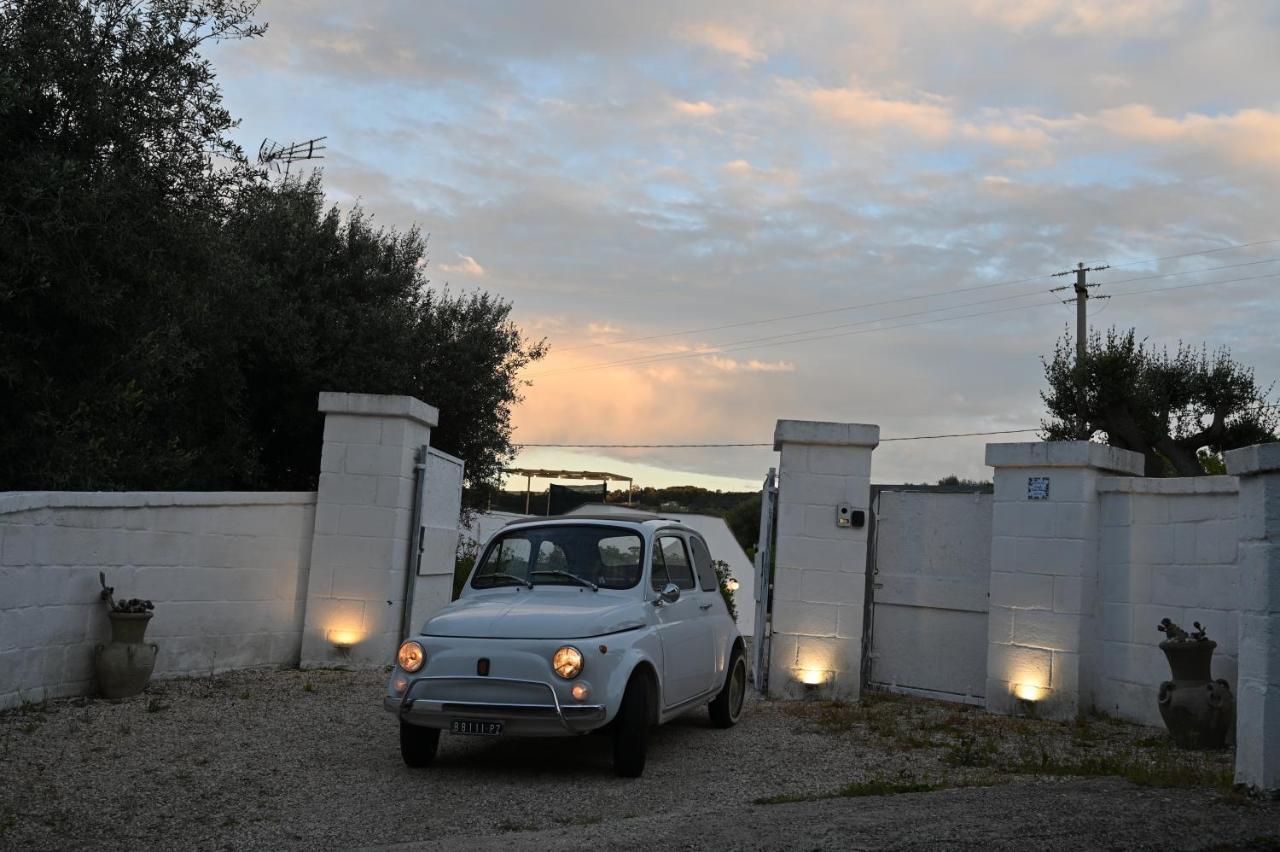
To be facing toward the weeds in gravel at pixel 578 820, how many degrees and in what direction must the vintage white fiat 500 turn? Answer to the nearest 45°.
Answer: approximately 45° to its left

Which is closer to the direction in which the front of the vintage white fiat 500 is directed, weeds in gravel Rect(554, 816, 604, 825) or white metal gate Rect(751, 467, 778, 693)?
the weeds in gravel

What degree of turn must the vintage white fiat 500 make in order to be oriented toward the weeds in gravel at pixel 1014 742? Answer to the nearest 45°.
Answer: approximately 135° to its left

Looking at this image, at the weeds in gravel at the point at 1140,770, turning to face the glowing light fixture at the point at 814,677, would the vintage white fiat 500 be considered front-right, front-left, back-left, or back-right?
front-left

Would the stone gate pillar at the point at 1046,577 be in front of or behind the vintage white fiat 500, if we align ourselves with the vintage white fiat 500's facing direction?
behind

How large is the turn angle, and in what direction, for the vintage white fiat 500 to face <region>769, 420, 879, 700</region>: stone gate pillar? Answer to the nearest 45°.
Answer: approximately 180°

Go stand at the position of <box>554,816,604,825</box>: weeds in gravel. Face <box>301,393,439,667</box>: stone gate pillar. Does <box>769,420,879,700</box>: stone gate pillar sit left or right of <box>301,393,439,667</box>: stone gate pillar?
right

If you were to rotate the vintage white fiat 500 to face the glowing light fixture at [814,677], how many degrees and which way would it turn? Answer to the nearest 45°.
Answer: approximately 180°

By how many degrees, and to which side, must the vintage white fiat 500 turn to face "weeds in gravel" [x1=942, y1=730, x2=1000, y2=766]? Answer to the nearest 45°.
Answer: approximately 135° to its left

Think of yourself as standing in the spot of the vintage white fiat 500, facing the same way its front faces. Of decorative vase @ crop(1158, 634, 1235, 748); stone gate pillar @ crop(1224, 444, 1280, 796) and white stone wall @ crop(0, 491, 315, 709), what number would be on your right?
1

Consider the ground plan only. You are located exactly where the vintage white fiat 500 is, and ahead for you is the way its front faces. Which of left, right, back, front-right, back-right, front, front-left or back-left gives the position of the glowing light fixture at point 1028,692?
back

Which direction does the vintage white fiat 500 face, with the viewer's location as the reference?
facing the viewer and to the left of the viewer
